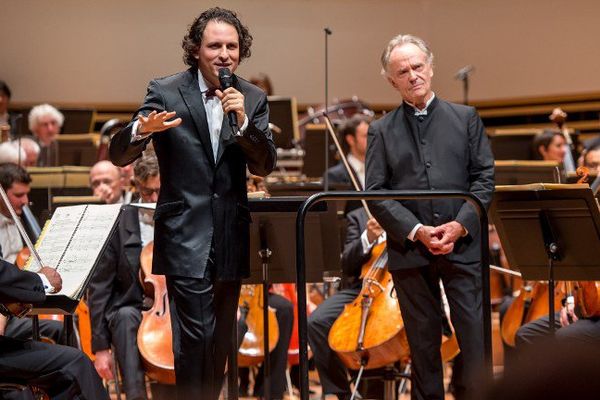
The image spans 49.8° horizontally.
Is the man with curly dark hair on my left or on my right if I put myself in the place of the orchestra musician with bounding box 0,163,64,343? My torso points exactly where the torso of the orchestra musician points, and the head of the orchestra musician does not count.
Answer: on my right

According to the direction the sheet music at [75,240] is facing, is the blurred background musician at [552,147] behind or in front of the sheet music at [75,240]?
behind

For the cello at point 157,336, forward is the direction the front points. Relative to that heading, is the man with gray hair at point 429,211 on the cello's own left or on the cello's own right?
on the cello's own left

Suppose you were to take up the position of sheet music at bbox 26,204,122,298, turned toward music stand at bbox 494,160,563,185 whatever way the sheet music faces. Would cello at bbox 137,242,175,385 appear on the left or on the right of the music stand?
left

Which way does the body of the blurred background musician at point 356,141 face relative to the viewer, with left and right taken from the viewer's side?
facing the viewer and to the right of the viewer

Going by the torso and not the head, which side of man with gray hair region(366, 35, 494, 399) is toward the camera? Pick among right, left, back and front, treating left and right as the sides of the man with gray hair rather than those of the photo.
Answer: front

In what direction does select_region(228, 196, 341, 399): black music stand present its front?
away from the camera

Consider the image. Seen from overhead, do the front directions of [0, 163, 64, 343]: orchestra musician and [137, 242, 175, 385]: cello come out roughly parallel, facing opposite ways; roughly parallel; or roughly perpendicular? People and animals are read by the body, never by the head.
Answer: roughly perpendicular

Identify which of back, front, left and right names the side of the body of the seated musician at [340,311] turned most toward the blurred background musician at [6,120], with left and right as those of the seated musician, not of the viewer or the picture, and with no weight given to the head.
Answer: right

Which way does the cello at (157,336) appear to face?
toward the camera

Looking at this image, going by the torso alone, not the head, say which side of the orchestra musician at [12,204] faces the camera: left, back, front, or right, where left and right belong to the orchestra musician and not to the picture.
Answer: right

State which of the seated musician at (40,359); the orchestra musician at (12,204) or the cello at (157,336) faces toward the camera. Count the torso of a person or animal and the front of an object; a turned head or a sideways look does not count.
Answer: the cello

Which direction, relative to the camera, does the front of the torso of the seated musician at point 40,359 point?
to the viewer's right

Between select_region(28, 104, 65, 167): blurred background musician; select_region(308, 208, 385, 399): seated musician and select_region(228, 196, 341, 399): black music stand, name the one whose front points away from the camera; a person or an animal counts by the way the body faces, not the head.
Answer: the black music stand

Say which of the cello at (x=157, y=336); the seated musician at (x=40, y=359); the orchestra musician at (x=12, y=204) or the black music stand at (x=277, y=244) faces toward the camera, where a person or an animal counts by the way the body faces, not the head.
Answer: the cello
